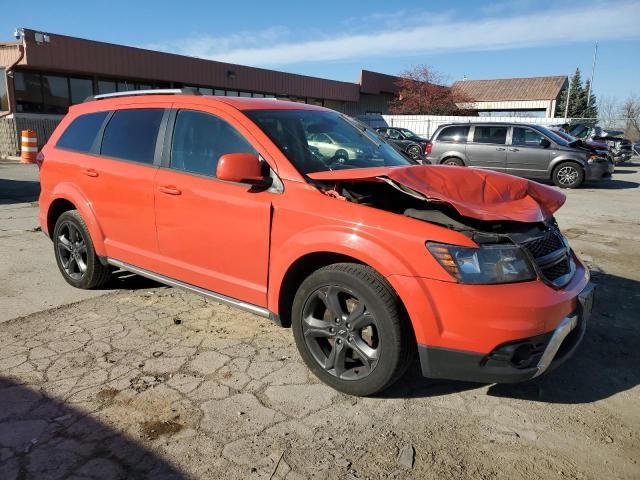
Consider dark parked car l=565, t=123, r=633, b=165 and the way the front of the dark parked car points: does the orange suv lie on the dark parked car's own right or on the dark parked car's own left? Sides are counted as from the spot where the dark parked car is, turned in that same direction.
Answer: on the dark parked car's own right

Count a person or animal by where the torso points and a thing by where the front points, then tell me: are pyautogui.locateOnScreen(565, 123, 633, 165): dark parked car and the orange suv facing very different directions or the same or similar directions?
same or similar directions

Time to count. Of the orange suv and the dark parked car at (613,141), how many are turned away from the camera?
0

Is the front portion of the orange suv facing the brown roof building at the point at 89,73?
no

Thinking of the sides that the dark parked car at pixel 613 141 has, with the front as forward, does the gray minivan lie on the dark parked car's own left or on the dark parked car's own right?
on the dark parked car's own right

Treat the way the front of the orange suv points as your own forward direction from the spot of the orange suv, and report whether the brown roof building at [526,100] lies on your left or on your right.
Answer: on your left

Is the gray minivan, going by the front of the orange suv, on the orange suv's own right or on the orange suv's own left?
on the orange suv's own left

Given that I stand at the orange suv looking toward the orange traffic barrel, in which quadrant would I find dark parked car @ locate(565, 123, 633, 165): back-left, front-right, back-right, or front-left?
front-right

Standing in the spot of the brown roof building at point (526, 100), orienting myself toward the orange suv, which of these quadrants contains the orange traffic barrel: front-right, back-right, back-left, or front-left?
front-right

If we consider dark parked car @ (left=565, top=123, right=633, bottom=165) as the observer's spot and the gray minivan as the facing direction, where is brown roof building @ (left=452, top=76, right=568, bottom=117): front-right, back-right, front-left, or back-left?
back-right

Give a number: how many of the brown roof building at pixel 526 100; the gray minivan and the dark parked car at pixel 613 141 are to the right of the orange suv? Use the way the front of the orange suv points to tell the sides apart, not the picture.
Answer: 0

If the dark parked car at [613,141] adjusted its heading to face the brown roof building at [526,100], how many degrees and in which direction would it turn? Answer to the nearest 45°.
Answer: approximately 135° to its left

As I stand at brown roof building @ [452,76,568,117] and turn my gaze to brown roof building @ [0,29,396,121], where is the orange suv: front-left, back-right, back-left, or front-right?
front-left

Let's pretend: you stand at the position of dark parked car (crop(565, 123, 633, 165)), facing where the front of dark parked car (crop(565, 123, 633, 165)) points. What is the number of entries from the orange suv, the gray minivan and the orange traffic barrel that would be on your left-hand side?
0

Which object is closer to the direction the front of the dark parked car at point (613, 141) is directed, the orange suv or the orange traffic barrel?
the orange suv

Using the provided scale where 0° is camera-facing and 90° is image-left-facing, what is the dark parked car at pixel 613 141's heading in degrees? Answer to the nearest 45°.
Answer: approximately 315°

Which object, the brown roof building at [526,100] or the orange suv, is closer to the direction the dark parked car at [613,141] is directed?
the orange suv

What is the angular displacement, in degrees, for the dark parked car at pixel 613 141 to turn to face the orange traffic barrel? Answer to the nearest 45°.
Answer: approximately 90° to its right

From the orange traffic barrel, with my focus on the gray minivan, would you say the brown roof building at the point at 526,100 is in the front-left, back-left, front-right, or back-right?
front-left
